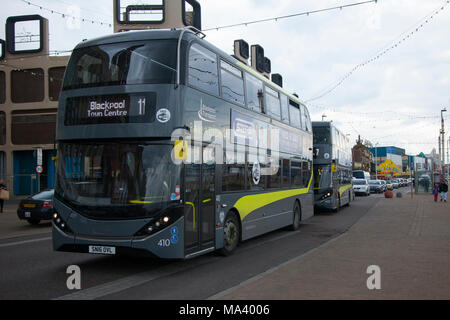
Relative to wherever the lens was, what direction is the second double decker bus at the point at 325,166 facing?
facing the viewer and to the left of the viewer

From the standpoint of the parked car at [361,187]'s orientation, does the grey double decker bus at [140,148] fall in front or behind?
in front

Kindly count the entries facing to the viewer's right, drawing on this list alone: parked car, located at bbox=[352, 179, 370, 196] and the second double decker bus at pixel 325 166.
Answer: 0

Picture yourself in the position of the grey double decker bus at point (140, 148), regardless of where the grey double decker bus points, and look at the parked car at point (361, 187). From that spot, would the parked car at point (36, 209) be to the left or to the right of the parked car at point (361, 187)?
left

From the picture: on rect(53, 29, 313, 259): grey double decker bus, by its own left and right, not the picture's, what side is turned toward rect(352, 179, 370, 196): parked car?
back

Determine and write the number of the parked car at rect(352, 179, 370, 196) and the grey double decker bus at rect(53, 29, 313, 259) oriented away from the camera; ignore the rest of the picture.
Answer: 0

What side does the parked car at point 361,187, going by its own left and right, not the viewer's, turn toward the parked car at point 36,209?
front

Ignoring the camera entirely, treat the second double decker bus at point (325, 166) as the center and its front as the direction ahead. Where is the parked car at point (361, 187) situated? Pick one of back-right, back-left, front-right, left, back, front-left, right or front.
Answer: back-right

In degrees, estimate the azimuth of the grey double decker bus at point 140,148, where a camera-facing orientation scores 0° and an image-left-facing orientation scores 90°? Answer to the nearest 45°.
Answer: approximately 45°
